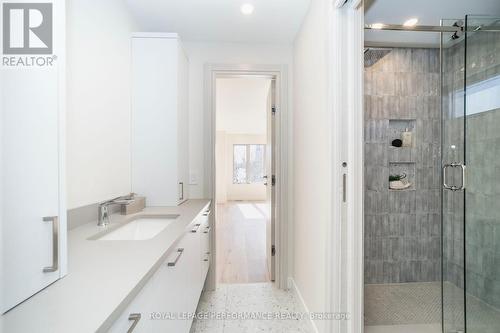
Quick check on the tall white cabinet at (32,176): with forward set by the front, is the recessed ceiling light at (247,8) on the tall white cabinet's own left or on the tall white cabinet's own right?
on the tall white cabinet's own left

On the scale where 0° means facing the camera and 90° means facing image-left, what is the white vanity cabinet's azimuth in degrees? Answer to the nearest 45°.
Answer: approximately 270°

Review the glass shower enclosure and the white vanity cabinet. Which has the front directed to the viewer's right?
the white vanity cabinet

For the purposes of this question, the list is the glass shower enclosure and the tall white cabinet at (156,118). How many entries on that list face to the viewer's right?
1

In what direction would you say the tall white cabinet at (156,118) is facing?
to the viewer's right

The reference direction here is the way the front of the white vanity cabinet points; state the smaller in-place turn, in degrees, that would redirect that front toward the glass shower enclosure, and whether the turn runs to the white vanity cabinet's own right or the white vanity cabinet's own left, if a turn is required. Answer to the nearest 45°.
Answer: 0° — it already faces it

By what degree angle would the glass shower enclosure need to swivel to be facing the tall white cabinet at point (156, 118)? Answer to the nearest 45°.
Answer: approximately 45° to its right

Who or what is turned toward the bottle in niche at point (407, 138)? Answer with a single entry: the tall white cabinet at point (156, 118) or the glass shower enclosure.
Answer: the tall white cabinet

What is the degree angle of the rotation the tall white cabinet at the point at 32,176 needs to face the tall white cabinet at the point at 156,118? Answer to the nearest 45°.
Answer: approximately 90° to its left

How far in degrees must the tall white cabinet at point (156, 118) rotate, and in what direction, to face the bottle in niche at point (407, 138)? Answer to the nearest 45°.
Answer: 0° — it already faces it

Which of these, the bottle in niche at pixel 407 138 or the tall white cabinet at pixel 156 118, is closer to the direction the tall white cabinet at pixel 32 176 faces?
the bottle in niche
